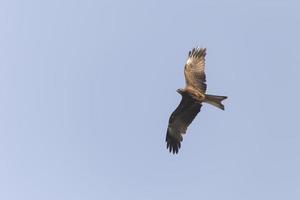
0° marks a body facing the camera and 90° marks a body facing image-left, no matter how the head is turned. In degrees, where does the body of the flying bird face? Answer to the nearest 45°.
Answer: approximately 90°
